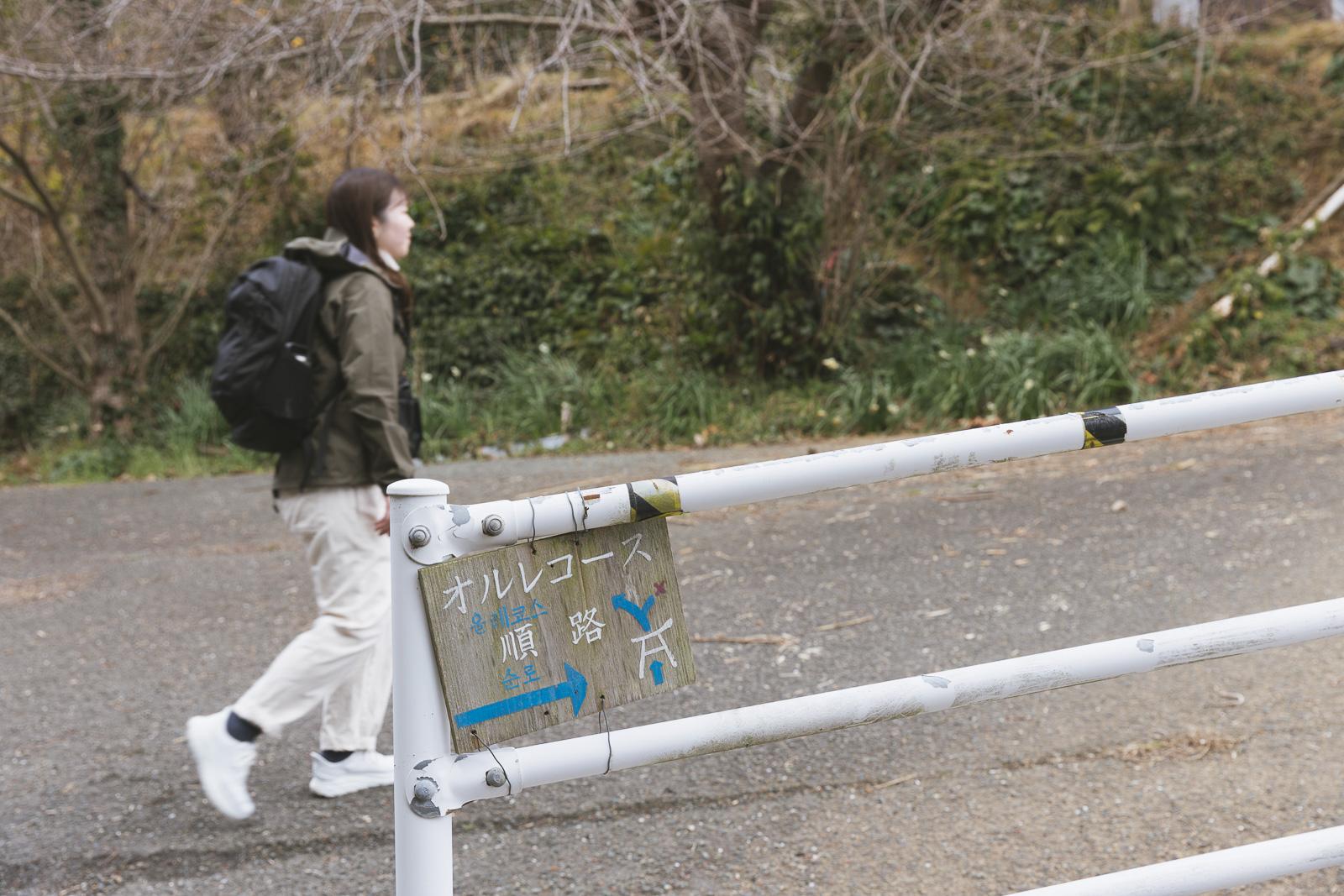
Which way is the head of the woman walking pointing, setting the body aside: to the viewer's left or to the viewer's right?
to the viewer's right

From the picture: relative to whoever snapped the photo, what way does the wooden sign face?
facing the viewer

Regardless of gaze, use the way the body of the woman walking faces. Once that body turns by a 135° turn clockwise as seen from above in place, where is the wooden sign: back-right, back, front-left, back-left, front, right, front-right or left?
front-left

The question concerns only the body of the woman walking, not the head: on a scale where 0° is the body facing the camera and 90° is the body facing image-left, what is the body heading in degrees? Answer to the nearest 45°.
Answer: approximately 270°
